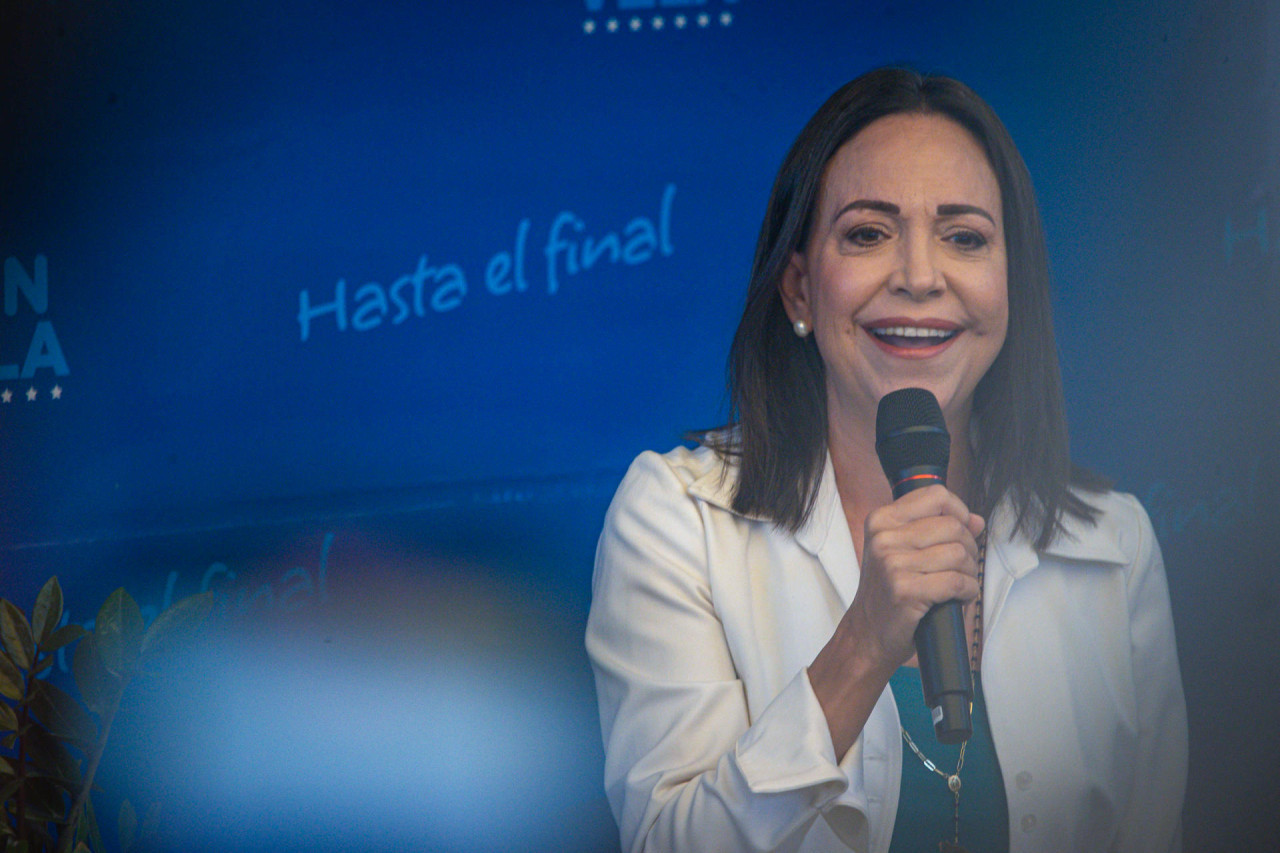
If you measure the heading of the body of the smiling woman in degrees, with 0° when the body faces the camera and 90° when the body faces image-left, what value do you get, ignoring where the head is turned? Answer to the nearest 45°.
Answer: approximately 0°
